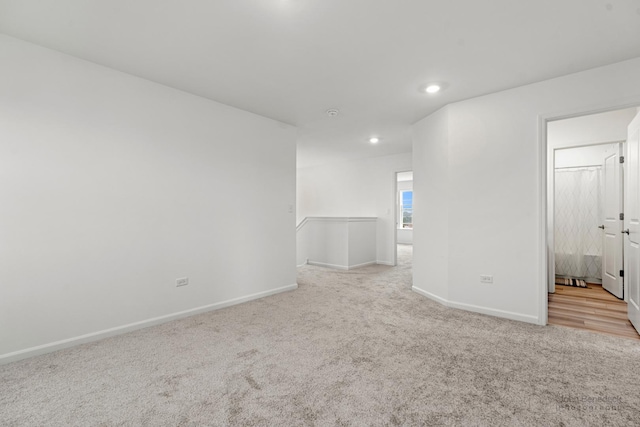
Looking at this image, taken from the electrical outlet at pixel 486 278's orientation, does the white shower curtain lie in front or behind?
behind

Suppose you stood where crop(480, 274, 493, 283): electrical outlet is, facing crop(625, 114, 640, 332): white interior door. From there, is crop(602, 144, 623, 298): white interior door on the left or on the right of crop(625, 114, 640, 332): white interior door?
left

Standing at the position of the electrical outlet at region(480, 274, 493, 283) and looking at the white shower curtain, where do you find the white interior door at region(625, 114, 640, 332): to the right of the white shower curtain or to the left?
right

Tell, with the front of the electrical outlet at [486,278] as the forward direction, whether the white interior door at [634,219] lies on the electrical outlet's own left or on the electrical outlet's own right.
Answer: on the electrical outlet's own left
